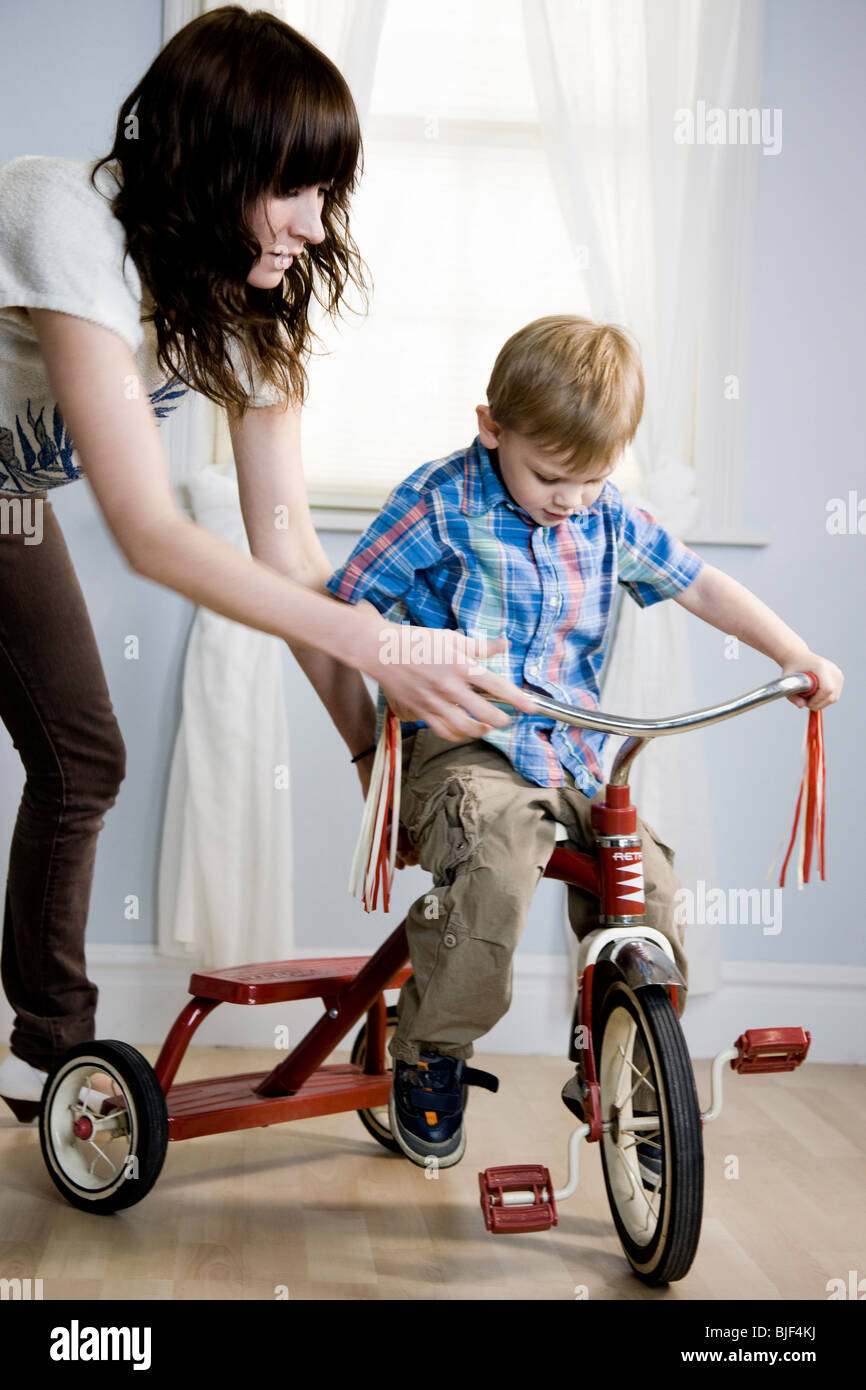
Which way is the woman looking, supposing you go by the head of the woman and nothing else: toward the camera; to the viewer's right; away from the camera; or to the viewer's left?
to the viewer's right

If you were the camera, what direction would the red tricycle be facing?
facing the viewer and to the right of the viewer

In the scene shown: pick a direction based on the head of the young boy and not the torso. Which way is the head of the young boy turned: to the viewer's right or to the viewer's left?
to the viewer's right

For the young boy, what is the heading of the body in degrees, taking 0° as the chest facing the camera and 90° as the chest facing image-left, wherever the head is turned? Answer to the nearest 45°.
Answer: approximately 315°
